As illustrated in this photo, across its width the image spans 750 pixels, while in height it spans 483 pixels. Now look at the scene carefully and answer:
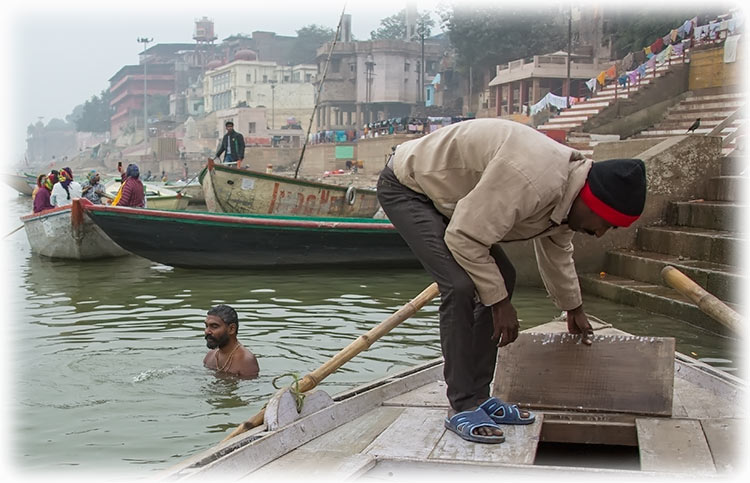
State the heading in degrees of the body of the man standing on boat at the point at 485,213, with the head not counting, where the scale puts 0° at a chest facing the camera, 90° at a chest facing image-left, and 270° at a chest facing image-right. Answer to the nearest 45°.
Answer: approximately 270°

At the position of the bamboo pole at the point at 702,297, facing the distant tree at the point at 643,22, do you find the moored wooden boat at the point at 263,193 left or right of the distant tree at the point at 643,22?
left

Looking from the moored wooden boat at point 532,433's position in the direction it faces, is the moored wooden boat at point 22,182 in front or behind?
in front

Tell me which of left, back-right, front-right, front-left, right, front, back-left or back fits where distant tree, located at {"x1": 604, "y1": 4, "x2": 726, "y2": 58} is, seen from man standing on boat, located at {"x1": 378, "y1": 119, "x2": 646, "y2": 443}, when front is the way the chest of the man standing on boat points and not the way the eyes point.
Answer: left

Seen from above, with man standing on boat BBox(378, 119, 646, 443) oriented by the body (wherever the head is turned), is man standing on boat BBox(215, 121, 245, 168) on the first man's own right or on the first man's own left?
on the first man's own left

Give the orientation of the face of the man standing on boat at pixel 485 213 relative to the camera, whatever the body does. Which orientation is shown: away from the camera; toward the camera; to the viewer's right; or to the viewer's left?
to the viewer's right

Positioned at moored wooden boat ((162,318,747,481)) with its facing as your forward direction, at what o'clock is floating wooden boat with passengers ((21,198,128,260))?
floating wooden boat with passengers ((21,198,128,260)) is roughly at 11 o'clock from moored wooden boat ((162,318,747,481)).

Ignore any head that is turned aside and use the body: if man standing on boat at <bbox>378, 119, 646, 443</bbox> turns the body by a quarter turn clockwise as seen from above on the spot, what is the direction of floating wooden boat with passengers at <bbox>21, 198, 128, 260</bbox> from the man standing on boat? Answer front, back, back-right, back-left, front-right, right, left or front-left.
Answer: back-right

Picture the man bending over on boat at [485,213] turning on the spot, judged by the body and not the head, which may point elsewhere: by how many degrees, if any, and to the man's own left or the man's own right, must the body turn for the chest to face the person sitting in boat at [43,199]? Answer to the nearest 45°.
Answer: approximately 135° to the man's own left
